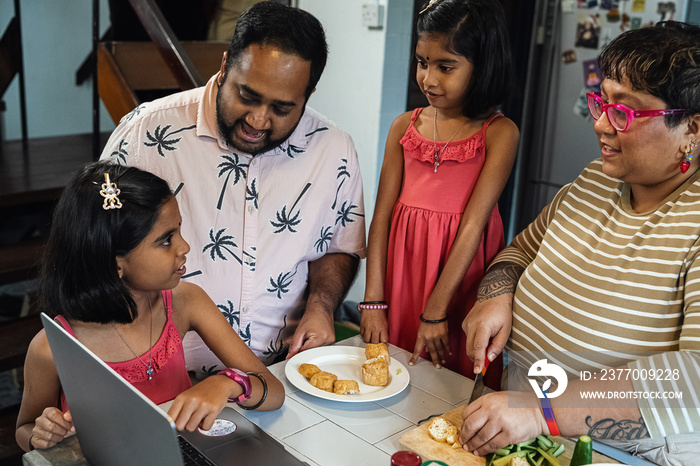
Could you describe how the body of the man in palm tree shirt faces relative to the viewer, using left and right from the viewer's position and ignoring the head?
facing the viewer

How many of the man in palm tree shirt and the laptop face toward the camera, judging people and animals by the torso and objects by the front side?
1

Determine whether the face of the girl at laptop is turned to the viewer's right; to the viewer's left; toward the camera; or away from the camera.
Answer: to the viewer's right

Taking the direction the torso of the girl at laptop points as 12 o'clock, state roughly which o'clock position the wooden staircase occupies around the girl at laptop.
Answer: The wooden staircase is roughly at 7 o'clock from the girl at laptop.

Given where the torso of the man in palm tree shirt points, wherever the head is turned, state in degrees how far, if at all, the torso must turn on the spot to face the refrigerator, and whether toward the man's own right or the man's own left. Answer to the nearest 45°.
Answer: approximately 135° to the man's own left

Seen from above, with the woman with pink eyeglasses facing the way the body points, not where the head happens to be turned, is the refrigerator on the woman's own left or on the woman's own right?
on the woman's own right

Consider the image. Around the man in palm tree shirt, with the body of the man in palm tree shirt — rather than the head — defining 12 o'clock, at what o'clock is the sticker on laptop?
The sticker on laptop is roughly at 12 o'clock from the man in palm tree shirt.

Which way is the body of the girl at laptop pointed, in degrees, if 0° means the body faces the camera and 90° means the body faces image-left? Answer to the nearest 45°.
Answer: approximately 315°

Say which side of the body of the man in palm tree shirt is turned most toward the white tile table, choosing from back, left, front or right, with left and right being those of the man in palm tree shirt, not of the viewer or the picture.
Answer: front
